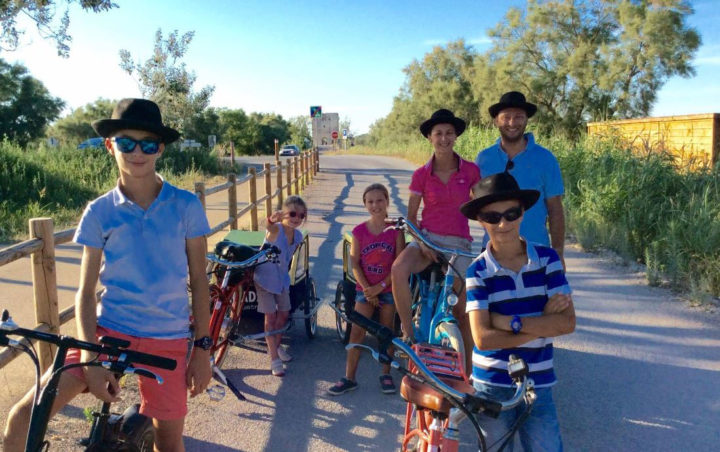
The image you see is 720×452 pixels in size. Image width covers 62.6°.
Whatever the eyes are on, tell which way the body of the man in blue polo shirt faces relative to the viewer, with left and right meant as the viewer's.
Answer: facing the viewer

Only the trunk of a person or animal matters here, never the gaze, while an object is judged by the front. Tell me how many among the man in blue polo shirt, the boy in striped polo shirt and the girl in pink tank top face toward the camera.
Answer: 3

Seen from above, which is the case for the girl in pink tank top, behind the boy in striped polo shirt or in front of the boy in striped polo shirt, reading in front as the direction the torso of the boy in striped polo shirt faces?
behind

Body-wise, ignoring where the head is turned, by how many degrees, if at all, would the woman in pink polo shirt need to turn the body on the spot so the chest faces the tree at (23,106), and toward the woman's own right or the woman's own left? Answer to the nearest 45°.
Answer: approximately 135° to the woman's own right

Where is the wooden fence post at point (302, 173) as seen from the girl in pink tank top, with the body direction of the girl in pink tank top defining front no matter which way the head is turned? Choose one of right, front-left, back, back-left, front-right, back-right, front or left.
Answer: back

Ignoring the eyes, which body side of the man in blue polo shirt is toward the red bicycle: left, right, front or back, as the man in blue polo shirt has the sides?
right

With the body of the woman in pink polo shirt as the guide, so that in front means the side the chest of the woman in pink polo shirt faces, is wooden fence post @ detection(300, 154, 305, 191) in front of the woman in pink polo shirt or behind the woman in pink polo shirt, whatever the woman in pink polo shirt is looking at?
behind

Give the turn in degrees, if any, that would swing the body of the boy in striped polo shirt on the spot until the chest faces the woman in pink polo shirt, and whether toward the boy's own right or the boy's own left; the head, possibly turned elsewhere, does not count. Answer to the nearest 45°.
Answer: approximately 180°

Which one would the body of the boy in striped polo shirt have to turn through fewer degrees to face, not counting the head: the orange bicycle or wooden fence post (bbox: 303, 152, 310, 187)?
the orange bicycle

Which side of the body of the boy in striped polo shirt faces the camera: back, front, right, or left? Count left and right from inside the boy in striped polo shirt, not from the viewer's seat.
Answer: front

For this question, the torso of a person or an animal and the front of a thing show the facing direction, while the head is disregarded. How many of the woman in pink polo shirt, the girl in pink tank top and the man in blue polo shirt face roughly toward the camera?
3

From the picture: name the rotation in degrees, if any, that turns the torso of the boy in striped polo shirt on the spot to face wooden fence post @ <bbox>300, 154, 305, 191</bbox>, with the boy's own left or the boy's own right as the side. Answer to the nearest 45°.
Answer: approximately 135° to the boy's own right
